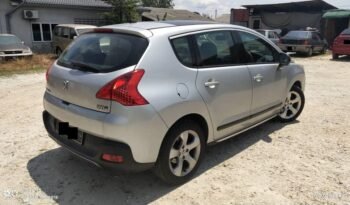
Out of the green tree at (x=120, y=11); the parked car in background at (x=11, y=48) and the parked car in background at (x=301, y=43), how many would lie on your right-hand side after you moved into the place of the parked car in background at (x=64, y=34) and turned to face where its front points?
1

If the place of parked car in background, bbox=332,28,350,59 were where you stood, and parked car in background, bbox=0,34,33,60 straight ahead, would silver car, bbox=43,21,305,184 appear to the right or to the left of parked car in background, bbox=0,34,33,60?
left

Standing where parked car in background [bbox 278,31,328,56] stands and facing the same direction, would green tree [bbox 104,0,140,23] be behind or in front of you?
behind

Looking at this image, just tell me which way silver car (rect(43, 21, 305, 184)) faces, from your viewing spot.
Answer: facing away from the viewer and to the right of the viewer
